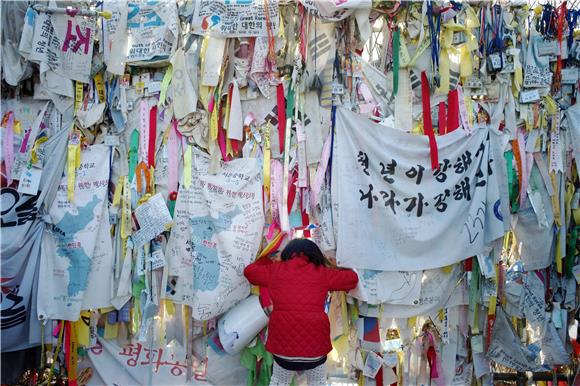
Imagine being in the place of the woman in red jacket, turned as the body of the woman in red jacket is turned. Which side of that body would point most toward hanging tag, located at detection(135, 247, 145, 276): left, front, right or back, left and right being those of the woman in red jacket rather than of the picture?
left

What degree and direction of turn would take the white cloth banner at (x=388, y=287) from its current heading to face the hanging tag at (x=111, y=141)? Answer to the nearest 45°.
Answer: approximately 90° to its right

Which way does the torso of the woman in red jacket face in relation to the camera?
away from the camera

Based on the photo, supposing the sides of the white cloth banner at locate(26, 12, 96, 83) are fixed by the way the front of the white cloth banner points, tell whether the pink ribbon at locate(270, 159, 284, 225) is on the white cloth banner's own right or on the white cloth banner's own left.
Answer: on the white cloth banner's own left

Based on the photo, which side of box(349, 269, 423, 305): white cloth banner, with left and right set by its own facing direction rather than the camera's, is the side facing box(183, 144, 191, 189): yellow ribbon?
right

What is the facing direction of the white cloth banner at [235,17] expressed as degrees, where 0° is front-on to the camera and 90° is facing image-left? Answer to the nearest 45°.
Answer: approximately 0°

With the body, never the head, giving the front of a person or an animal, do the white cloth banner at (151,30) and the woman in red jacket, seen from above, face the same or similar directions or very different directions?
very different directions

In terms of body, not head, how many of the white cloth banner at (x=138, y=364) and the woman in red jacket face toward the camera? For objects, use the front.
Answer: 1
